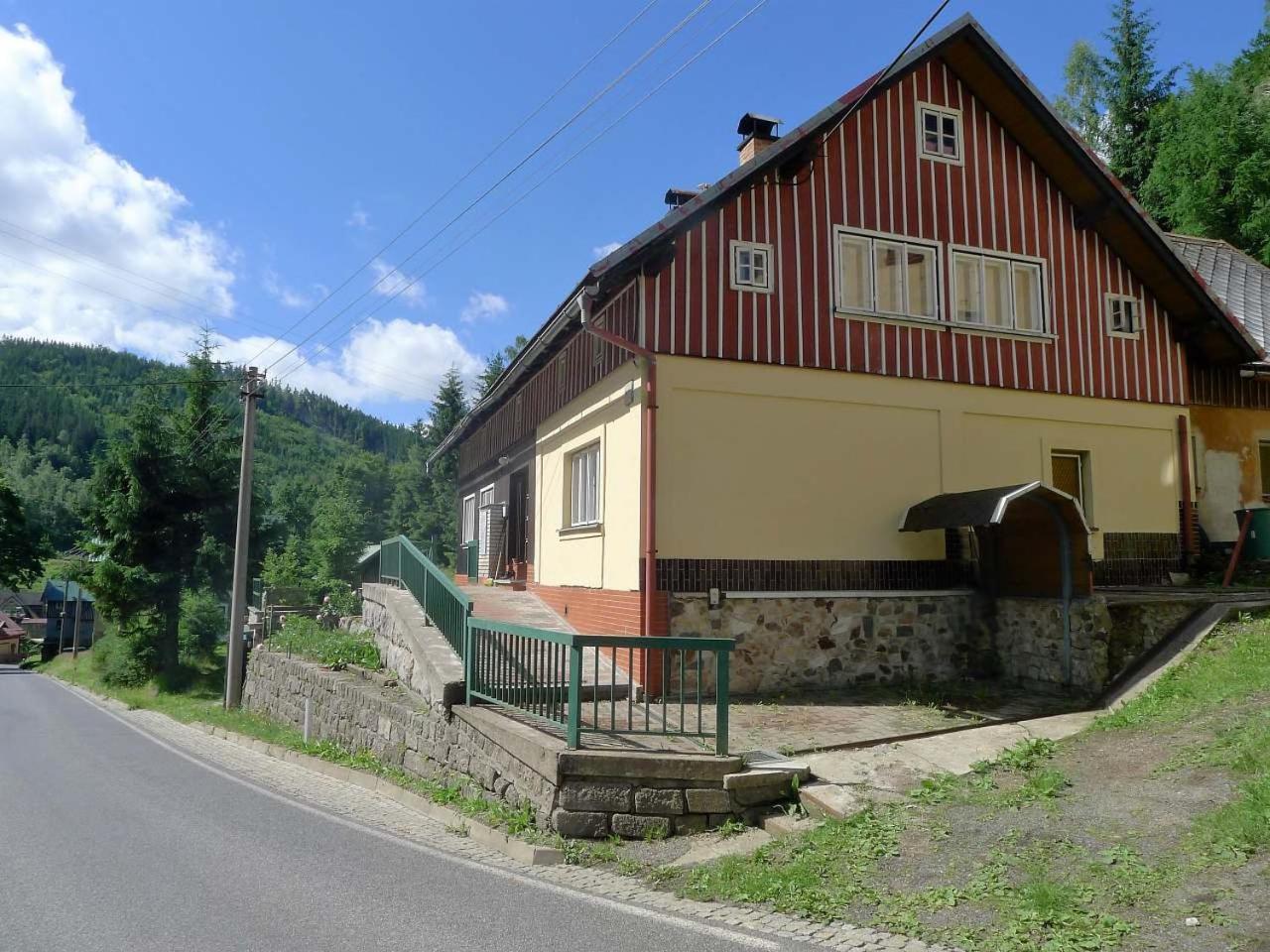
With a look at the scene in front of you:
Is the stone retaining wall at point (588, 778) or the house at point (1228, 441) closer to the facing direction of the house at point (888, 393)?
the stone retaining wall

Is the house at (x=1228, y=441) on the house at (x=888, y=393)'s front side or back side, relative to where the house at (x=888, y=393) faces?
on the back side

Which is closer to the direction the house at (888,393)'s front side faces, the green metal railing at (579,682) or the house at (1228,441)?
the green metal railing

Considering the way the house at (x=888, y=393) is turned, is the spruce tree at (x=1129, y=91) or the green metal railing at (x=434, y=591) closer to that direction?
the green metal railing

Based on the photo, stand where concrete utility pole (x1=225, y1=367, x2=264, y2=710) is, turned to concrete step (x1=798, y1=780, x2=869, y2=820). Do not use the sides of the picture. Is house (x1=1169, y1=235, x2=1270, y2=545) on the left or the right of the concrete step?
left
